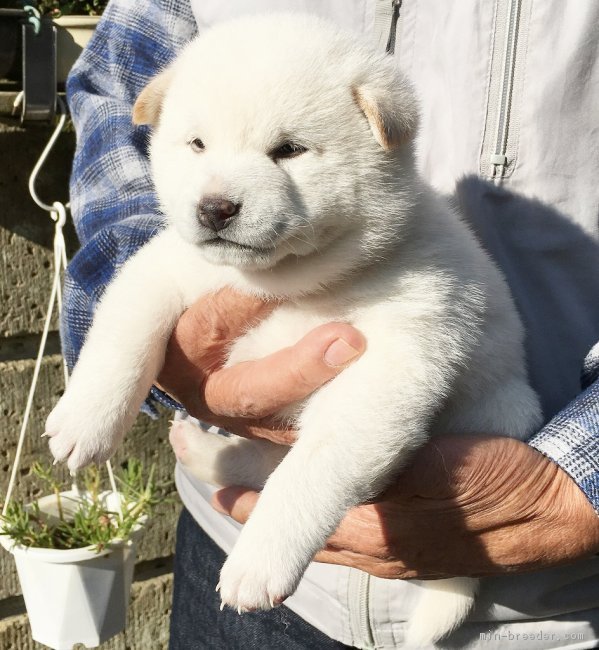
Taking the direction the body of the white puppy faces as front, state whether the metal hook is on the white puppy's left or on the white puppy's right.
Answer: on the white puppy's right

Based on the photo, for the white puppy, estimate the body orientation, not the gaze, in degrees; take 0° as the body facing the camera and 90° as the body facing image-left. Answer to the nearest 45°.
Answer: approximately 45°

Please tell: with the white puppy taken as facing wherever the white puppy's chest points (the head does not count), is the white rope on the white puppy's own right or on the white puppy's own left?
on the white puppy's own right
